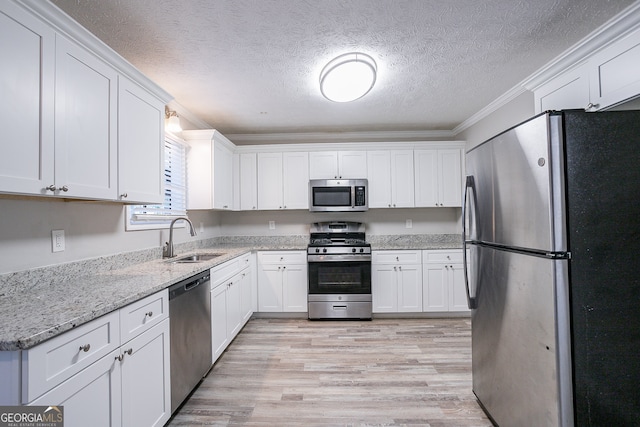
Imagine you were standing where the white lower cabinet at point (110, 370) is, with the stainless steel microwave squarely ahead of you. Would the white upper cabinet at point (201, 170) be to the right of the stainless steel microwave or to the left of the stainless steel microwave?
left

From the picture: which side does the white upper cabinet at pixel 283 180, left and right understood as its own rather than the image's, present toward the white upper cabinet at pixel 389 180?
left

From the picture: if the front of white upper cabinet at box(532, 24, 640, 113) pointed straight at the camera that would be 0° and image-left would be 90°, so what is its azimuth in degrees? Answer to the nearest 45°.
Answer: approximately 45°

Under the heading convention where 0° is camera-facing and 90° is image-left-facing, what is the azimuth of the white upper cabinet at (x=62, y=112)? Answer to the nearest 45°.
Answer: approximately 315°

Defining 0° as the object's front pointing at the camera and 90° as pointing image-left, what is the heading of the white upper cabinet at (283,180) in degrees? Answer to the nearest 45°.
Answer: approximately 0°

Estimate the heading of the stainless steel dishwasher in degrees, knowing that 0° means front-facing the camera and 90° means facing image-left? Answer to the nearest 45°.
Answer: approximately 315°
